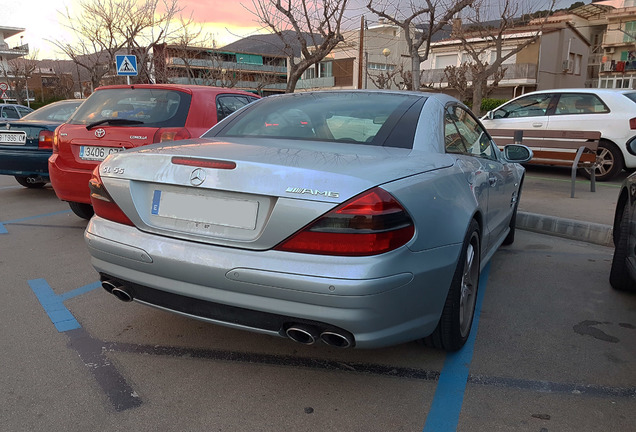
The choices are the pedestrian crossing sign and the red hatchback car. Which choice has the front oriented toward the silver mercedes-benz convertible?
the pedestrian crossing sign

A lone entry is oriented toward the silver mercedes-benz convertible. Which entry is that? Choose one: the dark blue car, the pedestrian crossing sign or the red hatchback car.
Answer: the pedestrian crossing sign

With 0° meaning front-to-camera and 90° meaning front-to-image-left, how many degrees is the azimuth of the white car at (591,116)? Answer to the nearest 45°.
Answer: approximately 90°

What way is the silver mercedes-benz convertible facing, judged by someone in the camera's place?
facing away from the viewer and to the right of the viewer

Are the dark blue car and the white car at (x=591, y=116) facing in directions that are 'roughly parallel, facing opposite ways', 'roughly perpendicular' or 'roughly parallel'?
roughly perpendicular

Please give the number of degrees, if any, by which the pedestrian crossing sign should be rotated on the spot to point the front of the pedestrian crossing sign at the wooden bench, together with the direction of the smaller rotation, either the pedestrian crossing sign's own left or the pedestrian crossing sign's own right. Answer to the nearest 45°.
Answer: approximately 45° to the pedestrian crossing sign's own left

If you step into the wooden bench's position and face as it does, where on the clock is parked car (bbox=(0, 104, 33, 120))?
The parked car is roughly at 2 o'clock from the wooden bench.

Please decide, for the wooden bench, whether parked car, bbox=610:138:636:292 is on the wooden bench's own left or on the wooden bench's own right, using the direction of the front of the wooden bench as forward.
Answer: on the wooden bench's own left

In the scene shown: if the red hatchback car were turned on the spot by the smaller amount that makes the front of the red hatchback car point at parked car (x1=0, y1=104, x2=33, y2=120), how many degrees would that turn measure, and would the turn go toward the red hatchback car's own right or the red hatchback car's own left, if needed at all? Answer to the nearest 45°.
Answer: approximately 45° to the red hatchback car's own left
